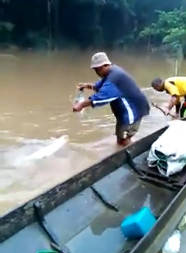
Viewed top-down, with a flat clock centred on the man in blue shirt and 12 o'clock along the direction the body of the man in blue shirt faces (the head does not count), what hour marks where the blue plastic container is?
The blue plastic container is roughly at 9 o'clock from the man in blue shirt.

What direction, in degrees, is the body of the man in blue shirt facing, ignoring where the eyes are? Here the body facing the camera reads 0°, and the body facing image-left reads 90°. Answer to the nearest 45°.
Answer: approximately 90°

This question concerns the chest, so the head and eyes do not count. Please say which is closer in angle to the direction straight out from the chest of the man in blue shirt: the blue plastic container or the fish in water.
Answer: the fish in water

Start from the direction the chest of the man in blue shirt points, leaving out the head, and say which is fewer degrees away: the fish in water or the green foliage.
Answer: the fish in water

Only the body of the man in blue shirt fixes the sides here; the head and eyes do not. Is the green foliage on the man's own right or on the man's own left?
on the man's own right

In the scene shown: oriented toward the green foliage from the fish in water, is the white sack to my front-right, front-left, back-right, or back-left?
back-right

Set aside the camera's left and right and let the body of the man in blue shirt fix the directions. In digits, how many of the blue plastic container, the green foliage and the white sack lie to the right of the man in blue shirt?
1

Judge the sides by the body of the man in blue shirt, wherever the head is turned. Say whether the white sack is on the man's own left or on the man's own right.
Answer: on the man's own left
